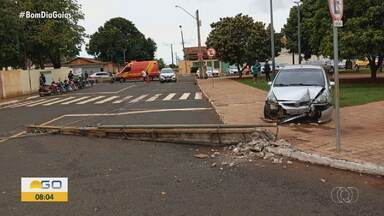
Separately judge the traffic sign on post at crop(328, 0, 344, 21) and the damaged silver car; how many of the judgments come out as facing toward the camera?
2

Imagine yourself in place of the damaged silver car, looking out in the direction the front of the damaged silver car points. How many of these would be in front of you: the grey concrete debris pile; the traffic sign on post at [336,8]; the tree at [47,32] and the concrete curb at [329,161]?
3

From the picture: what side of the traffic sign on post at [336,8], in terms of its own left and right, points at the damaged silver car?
back

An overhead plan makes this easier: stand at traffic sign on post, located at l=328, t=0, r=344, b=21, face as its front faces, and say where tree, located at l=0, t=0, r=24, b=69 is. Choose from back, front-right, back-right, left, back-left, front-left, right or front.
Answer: back-right

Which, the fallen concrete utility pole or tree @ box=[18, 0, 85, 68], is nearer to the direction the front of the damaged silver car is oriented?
the fallen concrete utility pole

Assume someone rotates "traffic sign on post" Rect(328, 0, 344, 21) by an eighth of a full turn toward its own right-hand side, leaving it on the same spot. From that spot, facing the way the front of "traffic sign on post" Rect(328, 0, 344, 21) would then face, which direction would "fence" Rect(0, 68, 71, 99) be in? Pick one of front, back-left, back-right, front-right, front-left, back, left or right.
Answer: right

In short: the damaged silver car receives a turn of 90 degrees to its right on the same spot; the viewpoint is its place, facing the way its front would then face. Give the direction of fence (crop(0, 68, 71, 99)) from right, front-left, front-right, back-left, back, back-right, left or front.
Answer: front-right

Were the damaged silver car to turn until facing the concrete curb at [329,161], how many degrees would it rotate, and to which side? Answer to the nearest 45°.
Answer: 0° — it already faces it

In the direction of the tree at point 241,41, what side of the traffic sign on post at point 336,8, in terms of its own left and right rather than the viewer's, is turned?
back

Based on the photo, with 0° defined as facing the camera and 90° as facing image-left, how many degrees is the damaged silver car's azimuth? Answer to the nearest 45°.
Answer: approximately 0°
